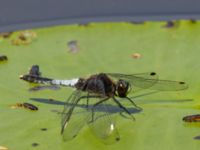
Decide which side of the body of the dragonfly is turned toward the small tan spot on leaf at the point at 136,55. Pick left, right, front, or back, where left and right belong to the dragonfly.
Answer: left

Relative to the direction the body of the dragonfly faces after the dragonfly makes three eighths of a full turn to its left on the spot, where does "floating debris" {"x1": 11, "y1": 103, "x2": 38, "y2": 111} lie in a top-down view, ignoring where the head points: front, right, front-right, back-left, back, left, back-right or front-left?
left

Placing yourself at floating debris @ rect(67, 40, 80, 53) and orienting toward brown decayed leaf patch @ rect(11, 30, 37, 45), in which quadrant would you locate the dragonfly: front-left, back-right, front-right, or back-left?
back-left

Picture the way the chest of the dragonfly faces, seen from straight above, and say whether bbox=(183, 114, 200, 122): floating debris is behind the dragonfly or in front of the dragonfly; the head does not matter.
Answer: in front

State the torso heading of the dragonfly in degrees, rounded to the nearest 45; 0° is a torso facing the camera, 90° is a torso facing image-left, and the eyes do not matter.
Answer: approximately 315°

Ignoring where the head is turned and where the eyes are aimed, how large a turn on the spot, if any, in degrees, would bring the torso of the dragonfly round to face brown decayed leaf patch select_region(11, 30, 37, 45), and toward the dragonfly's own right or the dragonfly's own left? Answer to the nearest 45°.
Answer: approximately 180°
